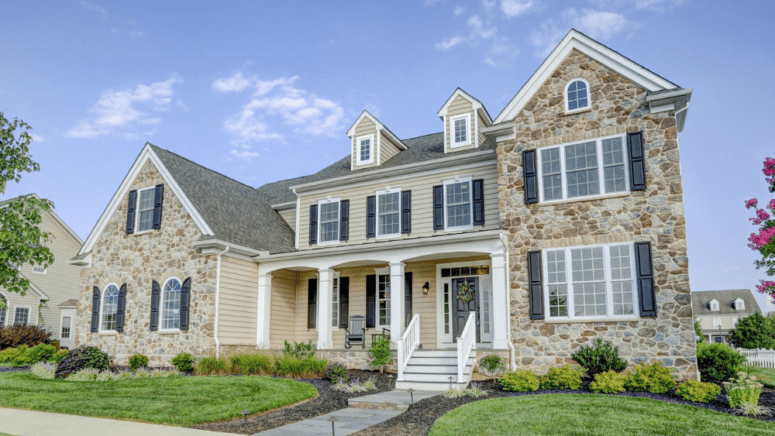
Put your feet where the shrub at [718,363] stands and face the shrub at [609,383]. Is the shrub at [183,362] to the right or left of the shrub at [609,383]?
right

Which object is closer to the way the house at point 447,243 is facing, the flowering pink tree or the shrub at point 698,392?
the shrub

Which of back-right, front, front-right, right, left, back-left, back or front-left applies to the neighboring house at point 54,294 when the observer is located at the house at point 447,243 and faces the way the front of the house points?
right

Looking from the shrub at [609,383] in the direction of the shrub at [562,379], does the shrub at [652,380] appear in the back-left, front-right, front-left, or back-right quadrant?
back-right

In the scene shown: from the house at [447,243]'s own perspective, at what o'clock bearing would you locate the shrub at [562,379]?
The shrub is roughly at 10 o'clock from the house.

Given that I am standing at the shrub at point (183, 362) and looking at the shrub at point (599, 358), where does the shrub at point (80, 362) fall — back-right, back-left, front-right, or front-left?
back-right

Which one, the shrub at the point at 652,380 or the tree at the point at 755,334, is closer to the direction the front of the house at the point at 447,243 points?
the shrub

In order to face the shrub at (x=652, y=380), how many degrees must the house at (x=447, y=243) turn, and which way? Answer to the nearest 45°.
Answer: approximately 90° to its left

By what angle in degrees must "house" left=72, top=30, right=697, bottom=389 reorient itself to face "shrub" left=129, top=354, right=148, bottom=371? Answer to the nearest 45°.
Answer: approximately 45° to its right

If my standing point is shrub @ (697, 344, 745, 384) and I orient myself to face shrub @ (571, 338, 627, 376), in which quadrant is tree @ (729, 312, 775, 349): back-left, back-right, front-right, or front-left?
back-right

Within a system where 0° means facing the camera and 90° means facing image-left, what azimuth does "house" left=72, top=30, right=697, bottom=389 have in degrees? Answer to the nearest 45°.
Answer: approximately 45°
